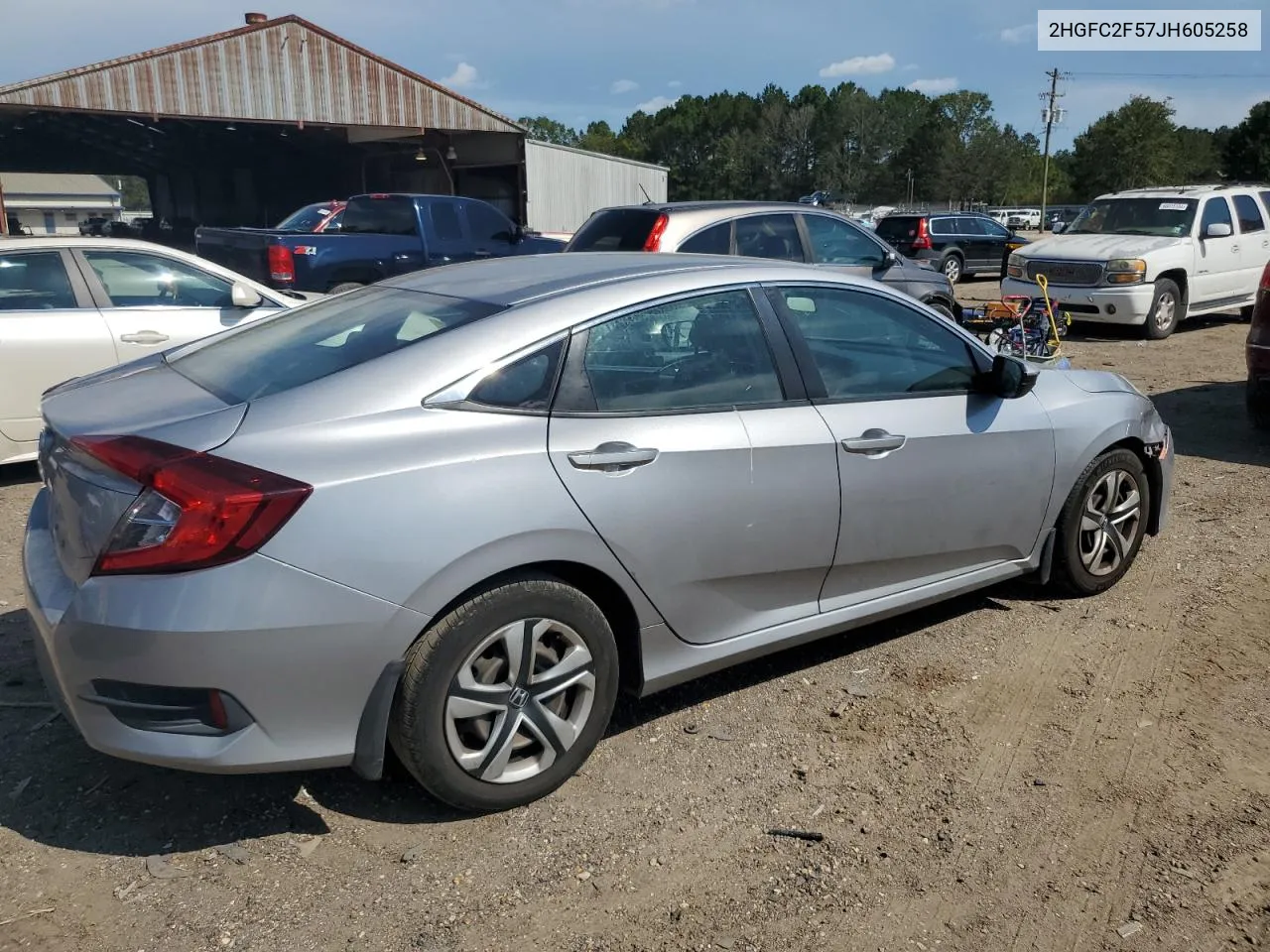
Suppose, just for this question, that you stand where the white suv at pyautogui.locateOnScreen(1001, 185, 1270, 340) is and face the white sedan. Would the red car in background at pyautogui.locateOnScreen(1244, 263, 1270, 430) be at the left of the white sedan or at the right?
left

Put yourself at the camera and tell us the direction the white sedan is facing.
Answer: facing to the right of the viewer

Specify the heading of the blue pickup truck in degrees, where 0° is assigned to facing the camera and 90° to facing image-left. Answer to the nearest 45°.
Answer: approximately 225°

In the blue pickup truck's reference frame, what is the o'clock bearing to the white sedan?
The white sedan is roughly at 5 o'clock from the blue pickup truck.

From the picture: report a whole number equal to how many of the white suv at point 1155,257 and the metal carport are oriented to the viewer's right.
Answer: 0

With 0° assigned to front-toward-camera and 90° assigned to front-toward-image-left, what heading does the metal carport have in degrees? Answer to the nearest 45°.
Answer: approximately 0°

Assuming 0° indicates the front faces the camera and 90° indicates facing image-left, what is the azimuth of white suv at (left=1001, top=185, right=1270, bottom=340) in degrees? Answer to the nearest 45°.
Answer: approximately 45°
